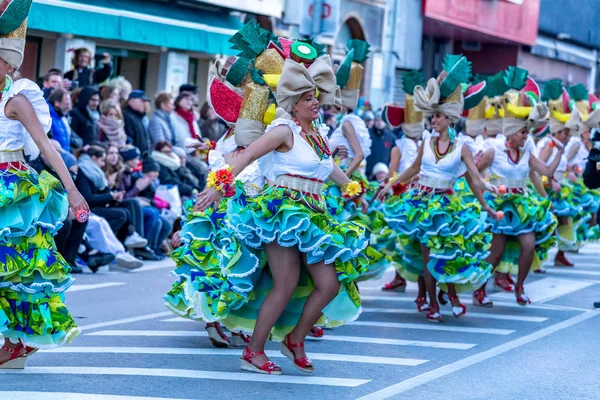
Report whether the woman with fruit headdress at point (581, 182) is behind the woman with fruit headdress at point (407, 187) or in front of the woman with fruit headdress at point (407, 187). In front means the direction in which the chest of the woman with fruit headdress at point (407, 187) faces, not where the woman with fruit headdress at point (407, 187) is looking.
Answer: behind

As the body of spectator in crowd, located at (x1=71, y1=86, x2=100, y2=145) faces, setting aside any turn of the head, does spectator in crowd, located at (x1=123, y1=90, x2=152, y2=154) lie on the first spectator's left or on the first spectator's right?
on the first spectator's left

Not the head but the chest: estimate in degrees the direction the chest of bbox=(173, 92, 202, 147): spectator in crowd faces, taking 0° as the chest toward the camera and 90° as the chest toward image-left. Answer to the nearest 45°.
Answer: approximately 315°

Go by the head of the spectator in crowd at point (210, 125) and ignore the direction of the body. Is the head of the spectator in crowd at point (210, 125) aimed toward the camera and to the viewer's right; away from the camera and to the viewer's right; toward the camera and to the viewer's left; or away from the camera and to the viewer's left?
toward the camera and to the viewer's right

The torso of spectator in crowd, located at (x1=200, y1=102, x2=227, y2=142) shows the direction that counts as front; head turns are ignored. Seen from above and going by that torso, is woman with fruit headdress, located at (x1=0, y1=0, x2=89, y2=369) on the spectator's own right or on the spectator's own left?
on the spectator's own right

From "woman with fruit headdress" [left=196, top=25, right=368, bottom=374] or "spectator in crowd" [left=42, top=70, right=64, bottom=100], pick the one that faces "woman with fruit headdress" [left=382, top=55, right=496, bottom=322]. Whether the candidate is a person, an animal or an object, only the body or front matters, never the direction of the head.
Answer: the spectator in crowd

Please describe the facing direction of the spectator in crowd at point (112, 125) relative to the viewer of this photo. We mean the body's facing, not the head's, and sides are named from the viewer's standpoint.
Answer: facing the viewer and to the right of the viewer

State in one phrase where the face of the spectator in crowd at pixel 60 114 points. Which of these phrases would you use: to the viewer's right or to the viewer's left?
to the viewer's right

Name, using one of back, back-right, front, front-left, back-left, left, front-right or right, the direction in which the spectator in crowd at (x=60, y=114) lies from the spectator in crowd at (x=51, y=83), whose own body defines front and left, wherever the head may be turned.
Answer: front-right

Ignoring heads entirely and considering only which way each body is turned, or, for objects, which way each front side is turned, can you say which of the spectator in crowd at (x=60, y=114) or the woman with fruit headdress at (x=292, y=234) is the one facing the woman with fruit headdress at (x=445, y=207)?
the spectator in crowd

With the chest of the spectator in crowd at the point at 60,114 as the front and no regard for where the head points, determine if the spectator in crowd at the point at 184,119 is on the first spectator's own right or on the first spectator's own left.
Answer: on the first spectator's own left

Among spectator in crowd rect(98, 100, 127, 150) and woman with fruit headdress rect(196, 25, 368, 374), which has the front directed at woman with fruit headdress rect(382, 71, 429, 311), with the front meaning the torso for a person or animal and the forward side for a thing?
the spectator in crowd

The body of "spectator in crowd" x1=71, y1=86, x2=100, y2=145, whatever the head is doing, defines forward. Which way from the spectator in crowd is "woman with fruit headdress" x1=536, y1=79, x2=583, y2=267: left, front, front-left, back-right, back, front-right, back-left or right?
front-left
